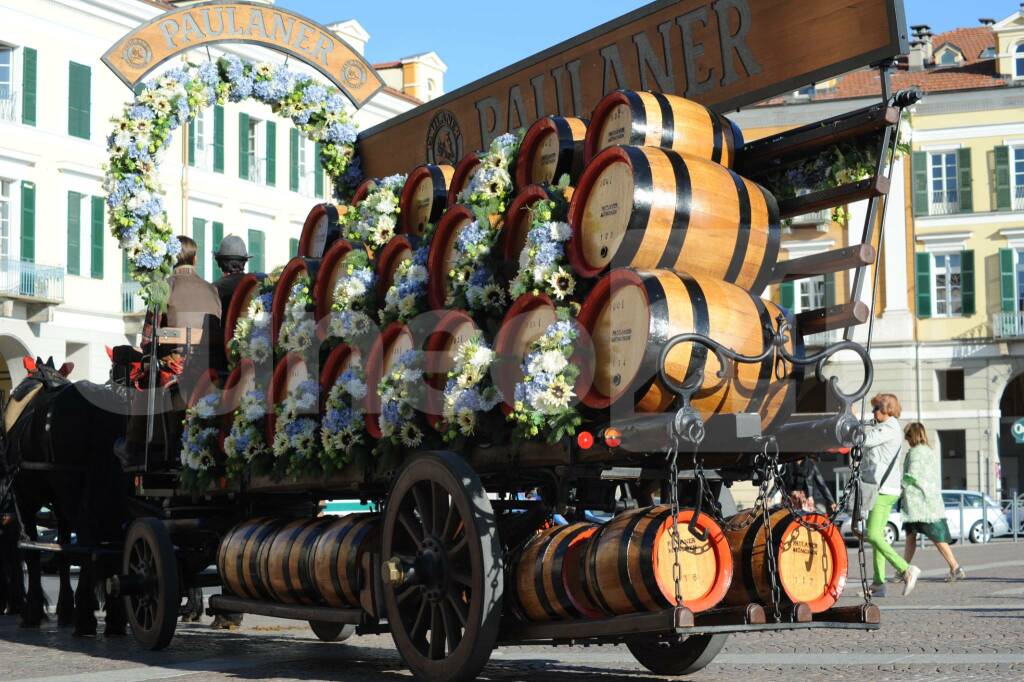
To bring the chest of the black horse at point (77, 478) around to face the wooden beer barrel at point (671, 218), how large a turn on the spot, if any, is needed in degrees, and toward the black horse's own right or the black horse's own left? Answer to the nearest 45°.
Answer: approximately 180°

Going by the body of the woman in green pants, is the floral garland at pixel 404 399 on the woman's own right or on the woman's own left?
on the woman's own left

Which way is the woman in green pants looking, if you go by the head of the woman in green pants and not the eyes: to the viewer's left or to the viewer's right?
to the viewer's left

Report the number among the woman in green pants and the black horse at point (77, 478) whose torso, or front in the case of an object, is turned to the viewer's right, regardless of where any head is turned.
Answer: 0

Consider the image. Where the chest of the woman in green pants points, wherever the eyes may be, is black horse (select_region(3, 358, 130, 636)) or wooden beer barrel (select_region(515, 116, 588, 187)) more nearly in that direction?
the black horse

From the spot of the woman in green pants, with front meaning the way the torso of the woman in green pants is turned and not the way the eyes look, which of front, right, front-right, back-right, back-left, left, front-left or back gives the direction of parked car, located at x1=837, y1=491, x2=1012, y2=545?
right

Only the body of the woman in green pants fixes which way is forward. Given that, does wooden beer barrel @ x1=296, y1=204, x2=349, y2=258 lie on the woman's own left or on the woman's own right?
on the woman's own left

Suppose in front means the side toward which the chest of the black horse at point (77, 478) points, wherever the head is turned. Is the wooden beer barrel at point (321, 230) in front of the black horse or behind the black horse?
behind

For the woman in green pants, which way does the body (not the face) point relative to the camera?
to the viewer's left

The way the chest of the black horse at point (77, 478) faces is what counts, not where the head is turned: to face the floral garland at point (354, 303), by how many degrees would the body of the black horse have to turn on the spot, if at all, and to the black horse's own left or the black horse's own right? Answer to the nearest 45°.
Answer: approximately 135° to the black horse's own left

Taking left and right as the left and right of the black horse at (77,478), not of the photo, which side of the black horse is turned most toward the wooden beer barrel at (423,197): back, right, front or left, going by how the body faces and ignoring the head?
back

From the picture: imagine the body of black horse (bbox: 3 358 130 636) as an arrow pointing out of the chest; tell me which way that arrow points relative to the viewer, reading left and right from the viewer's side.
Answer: facing away from the viewer and to the left of the viewer

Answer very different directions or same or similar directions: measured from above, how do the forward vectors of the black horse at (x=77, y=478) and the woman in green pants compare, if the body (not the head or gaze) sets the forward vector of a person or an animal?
same or similar directions

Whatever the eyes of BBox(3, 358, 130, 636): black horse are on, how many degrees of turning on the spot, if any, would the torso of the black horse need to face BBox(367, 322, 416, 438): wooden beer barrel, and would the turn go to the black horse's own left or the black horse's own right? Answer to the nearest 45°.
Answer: approximately 135° to the black horse's own left

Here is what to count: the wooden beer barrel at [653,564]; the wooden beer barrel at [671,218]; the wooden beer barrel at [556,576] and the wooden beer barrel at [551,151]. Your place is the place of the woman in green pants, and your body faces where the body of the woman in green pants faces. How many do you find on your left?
4
